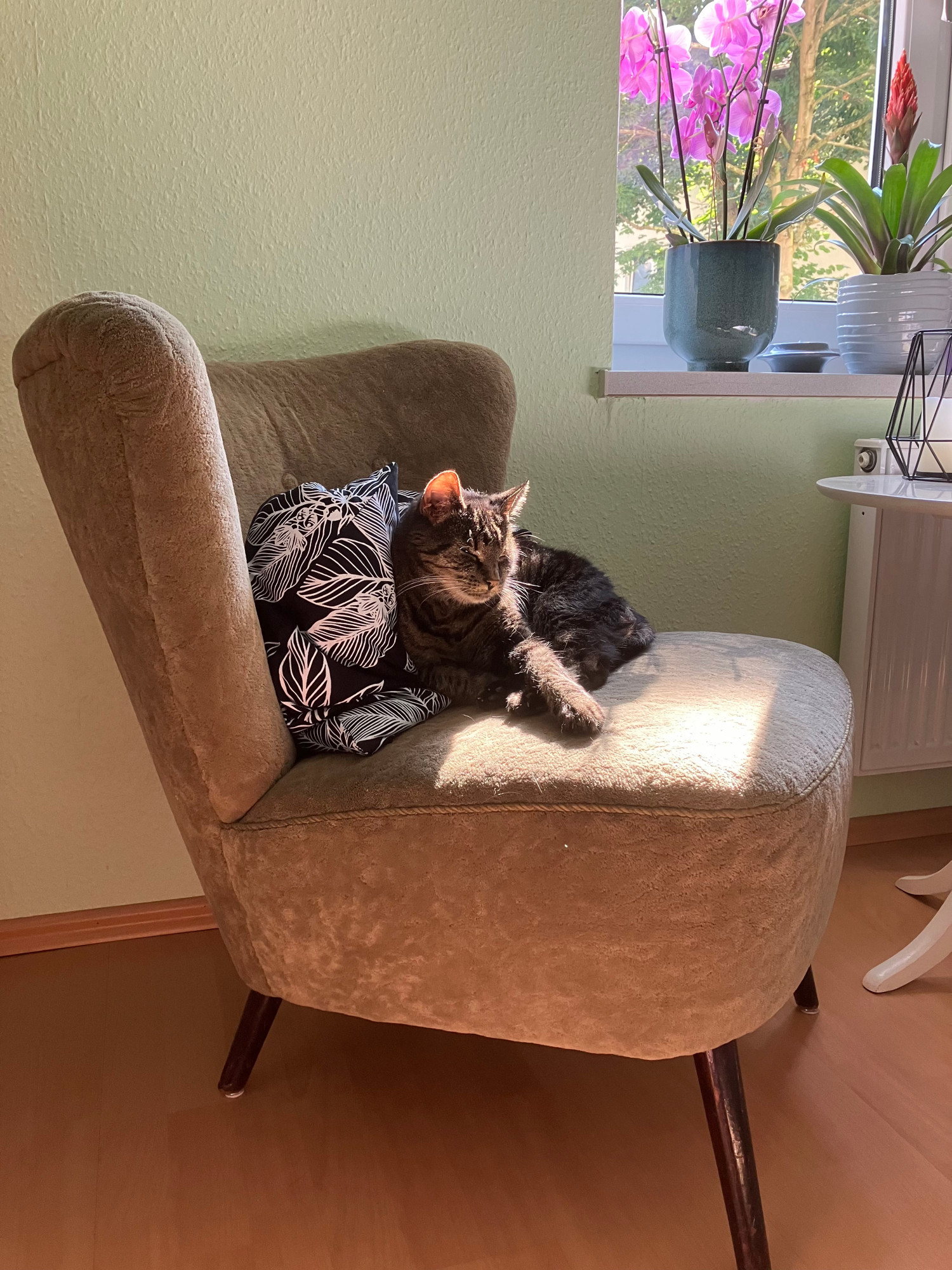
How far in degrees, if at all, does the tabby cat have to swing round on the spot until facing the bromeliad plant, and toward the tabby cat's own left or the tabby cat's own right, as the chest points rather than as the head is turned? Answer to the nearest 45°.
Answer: approximately 180°

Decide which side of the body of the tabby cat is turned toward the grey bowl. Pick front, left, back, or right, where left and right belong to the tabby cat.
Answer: back

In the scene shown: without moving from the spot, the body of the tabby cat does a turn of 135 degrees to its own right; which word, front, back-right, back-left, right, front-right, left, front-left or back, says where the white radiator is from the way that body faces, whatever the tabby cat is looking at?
front-right

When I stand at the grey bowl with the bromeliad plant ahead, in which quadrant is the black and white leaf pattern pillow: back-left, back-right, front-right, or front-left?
back-right

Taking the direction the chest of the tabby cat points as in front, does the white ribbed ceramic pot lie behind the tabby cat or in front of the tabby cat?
behind

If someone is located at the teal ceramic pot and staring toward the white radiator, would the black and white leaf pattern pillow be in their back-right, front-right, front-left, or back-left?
back-right

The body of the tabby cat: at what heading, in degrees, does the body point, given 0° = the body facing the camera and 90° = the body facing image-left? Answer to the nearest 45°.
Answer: approximately 45°

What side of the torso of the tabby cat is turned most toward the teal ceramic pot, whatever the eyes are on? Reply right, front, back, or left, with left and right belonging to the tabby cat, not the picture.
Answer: back
